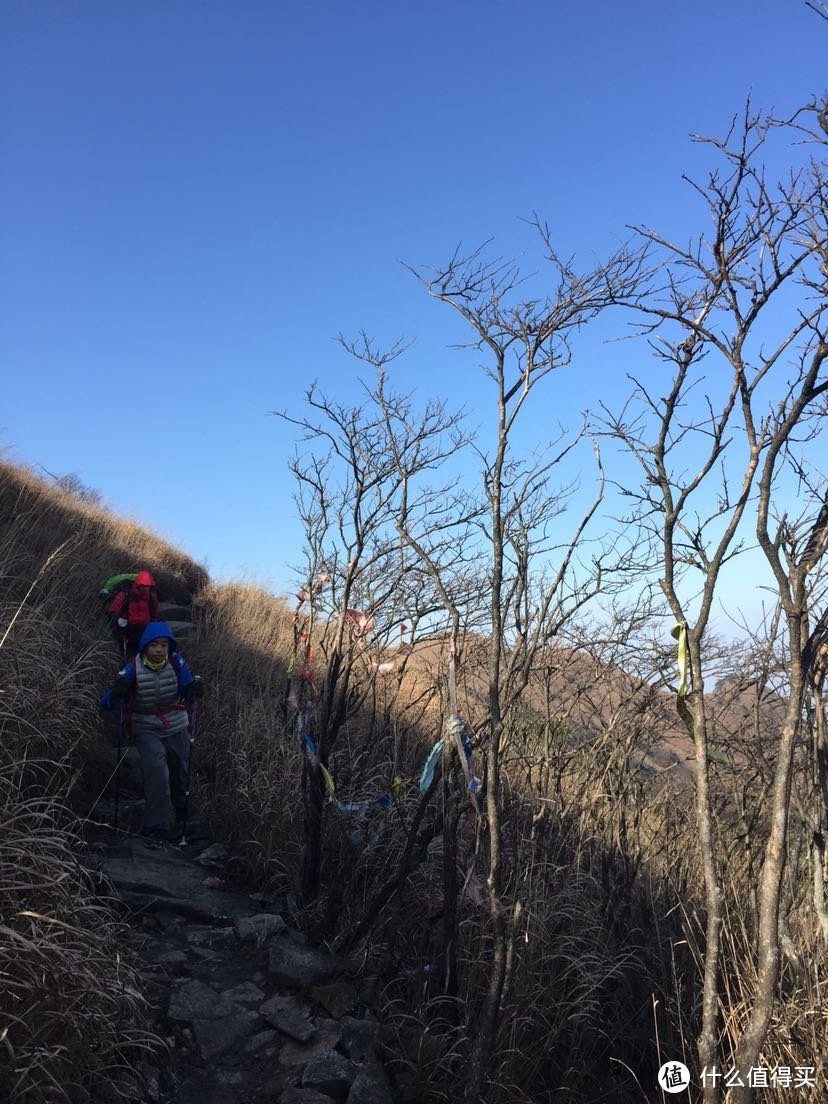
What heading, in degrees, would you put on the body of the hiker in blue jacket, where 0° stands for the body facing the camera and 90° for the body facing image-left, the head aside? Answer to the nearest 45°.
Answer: approximately 0°

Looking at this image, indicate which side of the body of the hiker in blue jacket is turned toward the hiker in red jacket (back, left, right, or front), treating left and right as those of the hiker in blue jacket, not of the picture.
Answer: back

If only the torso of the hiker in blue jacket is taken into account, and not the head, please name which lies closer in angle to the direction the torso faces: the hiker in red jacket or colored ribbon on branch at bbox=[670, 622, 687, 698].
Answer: the colored ribbon on branch

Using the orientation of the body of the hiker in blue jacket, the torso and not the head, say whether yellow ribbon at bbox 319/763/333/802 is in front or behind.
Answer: in front

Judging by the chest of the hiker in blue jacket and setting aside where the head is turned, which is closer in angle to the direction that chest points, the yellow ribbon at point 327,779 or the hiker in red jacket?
the yellow ribbon
